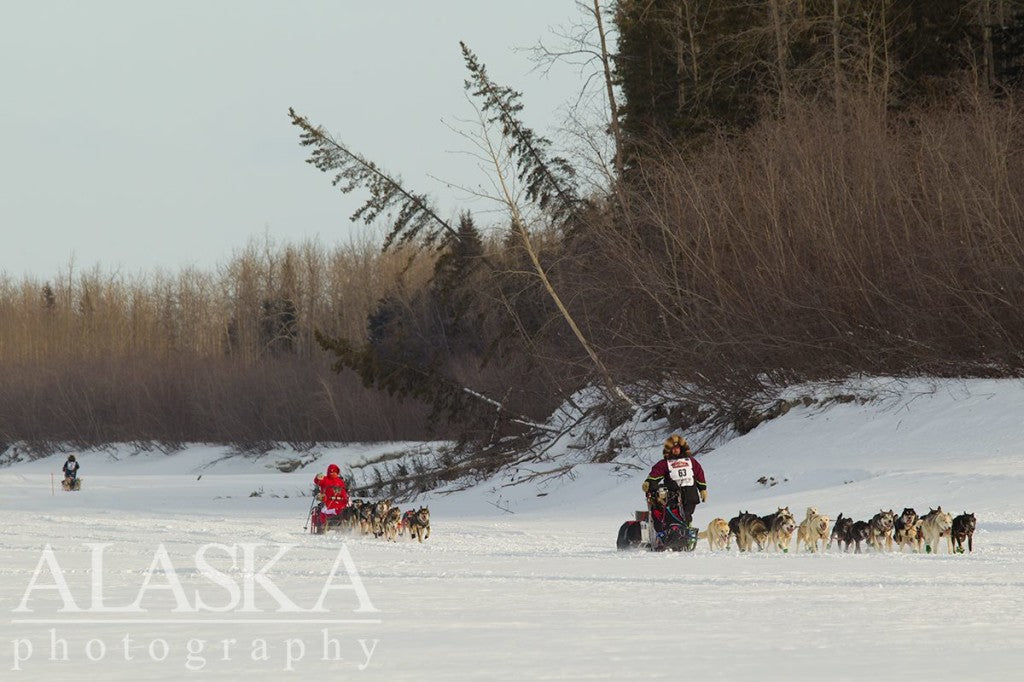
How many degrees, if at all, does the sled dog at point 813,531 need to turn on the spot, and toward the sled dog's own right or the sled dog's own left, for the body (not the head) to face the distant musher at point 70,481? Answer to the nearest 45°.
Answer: approximately 180°

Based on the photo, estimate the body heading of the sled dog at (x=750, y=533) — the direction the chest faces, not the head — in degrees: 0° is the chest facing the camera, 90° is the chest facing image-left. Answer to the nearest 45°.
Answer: approximately 315°

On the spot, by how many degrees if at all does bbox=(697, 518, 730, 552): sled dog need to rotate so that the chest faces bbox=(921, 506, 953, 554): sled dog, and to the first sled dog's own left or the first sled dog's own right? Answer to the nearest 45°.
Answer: approximately 45° to the first sled dog's own left

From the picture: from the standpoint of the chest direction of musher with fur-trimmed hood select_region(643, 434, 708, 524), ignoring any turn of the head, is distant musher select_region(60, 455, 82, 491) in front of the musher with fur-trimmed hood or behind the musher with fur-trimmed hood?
behind

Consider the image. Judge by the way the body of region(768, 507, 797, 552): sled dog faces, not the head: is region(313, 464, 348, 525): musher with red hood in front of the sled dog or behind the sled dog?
behind

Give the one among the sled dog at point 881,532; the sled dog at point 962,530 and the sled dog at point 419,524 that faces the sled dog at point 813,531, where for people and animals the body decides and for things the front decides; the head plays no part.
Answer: the sled dog at point 419,524

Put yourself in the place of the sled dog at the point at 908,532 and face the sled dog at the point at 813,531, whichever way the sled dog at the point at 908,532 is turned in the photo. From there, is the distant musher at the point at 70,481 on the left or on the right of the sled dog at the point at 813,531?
right

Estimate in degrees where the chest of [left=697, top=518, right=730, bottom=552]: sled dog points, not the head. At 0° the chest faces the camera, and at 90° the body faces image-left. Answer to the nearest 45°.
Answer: approximately 315°

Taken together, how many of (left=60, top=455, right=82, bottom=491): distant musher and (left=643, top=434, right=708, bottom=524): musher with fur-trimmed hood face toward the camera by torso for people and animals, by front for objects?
2

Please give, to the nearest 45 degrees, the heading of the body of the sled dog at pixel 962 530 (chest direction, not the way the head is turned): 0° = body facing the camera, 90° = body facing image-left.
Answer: approximately 315°

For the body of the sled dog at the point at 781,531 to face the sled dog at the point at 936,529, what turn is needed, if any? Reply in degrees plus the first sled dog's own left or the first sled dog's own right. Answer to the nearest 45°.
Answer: approximately 45° to the first sled dog's own left

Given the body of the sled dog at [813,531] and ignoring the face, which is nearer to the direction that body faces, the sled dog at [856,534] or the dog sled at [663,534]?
the sled dog
